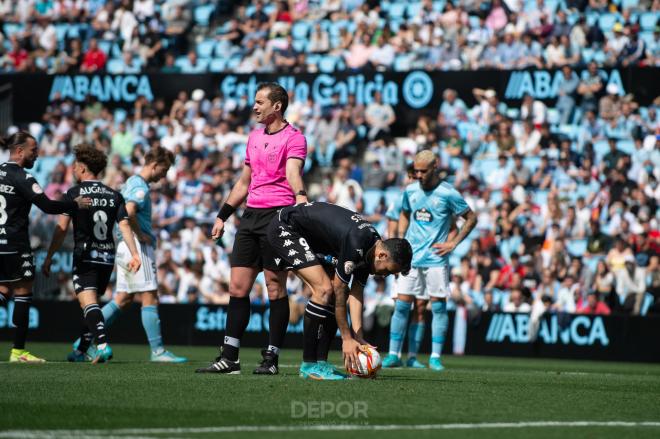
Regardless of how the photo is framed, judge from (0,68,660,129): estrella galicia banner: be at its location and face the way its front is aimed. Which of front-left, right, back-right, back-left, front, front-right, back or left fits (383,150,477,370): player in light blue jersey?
front

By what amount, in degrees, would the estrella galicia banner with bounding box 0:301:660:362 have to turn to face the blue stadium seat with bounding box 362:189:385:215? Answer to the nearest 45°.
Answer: approximately 135° to its right

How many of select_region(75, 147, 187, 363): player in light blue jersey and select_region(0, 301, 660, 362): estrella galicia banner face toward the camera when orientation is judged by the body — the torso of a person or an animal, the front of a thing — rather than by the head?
1

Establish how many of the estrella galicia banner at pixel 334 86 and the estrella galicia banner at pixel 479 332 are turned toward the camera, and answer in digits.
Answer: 2

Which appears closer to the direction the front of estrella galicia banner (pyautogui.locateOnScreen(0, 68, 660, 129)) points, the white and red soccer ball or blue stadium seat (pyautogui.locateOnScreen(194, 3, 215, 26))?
the white and red soccer ball

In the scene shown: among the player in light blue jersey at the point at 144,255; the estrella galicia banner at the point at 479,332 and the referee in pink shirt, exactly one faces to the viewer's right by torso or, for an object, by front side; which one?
the player in light blue jersey

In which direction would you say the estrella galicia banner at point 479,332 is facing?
toward the camera

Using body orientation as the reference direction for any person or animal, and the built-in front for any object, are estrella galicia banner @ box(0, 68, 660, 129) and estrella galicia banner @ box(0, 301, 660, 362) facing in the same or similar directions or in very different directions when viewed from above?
same or similar directions

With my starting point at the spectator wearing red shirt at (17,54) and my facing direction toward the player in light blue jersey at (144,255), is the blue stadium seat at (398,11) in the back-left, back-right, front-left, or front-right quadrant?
front-left

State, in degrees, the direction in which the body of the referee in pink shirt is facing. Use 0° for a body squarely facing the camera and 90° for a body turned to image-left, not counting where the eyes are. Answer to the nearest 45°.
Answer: approximately 45°

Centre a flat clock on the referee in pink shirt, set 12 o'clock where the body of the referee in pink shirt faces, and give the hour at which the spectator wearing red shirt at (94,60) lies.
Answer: The spectator wearing red shirt is roughly at 4 o'clock from the referee in pink shirt.

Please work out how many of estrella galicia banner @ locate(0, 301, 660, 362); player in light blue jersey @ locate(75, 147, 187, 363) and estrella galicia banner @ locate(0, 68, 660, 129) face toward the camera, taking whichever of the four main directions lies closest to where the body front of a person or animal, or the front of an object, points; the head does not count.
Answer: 2
